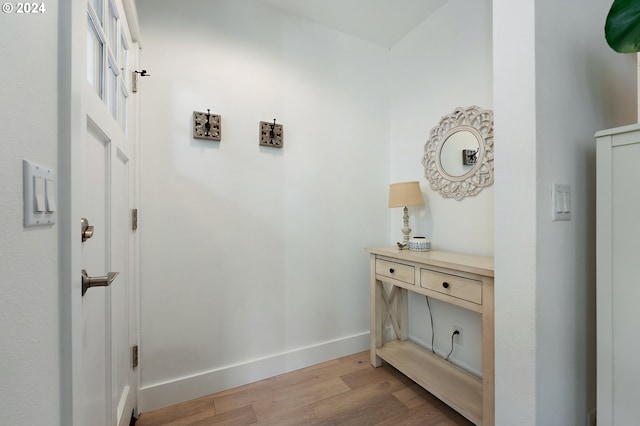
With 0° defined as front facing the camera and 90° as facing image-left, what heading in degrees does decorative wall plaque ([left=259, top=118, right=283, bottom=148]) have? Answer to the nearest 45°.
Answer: approximately 315°

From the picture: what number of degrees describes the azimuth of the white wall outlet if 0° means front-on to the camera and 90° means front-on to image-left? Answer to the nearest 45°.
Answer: approximately 45°

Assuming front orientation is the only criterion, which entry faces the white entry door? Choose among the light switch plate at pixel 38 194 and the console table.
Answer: the console table

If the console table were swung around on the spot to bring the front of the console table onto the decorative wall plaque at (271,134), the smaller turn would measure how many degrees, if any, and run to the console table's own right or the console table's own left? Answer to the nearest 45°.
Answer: approximately 45° to the console table's own right

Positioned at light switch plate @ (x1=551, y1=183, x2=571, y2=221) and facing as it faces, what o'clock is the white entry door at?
The white entry door is roughly at 3 o'clock from the light switch plate.

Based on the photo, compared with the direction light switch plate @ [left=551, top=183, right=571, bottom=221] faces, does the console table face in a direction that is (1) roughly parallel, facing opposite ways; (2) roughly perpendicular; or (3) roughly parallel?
roughly perpendicular

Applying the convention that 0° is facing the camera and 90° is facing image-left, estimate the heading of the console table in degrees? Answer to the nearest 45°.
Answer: approximately 45°

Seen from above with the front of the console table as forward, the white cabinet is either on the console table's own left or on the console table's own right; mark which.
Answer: on the console table's own left

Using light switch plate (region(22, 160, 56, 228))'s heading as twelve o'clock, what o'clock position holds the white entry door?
The white entry door is roughly at 8 o'clock from the light switch plate.
